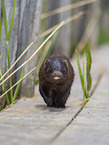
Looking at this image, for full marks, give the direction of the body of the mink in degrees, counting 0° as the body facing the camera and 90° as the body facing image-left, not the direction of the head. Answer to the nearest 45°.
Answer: approximately 0°
